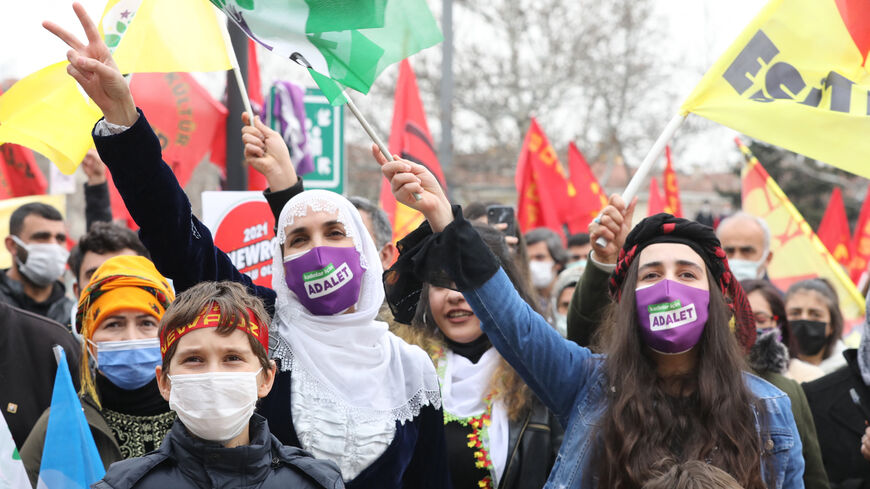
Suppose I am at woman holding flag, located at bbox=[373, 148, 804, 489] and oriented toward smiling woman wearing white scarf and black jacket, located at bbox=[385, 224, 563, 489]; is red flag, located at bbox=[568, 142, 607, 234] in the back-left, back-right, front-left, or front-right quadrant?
front-right

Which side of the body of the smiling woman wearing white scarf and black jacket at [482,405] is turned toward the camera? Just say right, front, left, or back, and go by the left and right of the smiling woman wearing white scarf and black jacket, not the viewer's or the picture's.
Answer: front

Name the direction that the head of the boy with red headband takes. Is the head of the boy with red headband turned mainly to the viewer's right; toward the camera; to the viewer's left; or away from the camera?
toward the camera

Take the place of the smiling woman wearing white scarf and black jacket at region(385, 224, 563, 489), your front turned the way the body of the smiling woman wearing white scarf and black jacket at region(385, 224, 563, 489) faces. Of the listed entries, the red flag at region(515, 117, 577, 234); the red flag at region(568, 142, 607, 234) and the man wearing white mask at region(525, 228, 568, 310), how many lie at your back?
3

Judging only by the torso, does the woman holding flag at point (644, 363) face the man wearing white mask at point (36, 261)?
no

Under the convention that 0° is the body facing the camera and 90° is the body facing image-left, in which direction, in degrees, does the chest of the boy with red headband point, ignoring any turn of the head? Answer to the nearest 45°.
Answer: approximately 0°

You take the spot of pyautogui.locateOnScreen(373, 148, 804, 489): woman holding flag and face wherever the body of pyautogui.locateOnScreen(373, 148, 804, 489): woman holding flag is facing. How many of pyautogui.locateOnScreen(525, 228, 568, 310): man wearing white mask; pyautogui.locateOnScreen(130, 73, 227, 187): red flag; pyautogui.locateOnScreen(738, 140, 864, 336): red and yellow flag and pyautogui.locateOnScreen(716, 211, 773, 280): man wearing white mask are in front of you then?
0

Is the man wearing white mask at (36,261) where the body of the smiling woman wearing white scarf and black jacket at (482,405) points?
no

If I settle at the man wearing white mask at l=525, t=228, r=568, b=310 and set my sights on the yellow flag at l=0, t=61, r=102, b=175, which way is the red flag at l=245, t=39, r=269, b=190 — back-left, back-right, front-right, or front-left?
front-right

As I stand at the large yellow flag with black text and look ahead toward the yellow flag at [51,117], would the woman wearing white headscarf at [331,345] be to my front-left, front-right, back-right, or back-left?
front-left

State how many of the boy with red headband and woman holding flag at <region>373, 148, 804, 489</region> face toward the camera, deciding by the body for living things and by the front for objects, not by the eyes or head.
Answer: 2

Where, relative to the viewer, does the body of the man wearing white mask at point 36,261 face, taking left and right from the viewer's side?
facing the viewer and to the right of the viewer

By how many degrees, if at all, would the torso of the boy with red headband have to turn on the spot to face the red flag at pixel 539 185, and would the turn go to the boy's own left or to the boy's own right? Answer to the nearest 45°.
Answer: approximately 135° to the boy's own left

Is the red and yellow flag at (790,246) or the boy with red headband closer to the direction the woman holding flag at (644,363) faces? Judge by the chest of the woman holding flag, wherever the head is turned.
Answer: the boy with red headband

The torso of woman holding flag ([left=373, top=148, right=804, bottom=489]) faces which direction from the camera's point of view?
toward the camera
